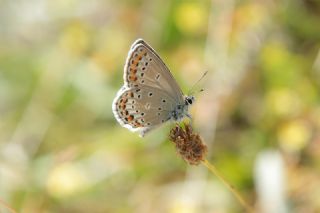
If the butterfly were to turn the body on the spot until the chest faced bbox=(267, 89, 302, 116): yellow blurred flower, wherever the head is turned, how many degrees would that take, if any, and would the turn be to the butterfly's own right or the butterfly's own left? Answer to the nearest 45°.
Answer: approximately 45° to the butterfly's own left

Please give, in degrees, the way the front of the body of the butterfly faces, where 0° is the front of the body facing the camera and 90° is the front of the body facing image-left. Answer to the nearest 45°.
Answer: approximately 270°
